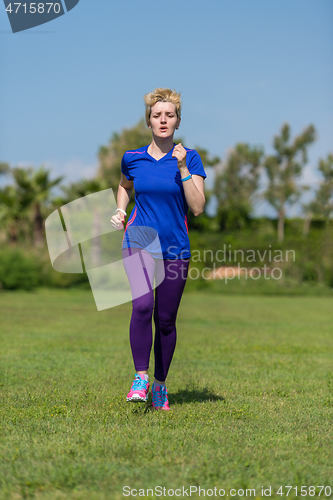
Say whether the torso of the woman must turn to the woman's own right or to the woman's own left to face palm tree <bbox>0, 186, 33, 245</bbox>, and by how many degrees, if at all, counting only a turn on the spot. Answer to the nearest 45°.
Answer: approximately 180°

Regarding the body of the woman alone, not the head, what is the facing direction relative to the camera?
toward the camera

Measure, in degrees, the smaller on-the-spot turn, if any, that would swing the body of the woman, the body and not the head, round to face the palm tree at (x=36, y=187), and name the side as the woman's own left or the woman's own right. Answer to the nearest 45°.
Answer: approximately 180°

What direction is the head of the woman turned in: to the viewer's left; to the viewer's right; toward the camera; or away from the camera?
toward the camera

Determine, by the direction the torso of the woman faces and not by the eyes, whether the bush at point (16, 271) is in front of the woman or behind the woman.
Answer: behind
